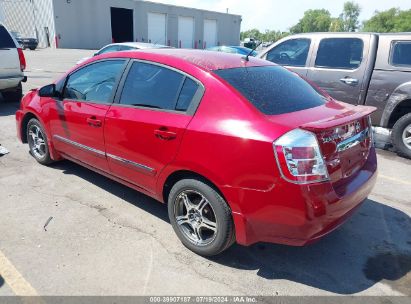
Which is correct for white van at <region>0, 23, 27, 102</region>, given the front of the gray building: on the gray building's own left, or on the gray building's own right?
on the gray building's own right

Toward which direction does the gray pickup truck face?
to the viewer's left

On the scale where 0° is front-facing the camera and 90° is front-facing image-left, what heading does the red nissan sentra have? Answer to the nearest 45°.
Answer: approximately 135°

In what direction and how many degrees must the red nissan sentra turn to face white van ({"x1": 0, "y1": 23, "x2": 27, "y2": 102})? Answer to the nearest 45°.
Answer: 0° — it already faces it

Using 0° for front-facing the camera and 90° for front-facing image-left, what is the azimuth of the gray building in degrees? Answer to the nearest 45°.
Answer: approximately 315°

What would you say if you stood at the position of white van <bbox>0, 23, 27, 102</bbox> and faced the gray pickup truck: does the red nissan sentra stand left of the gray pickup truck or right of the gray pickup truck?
right
